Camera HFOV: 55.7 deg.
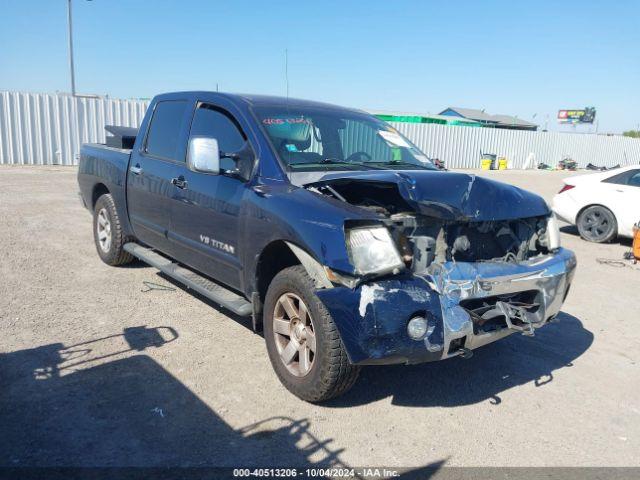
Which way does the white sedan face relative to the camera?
to the viewer's right

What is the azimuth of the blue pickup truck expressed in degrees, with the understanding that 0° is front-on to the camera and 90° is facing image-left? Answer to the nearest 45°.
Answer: approximately 315°

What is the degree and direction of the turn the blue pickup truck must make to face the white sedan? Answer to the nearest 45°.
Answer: approximately 90° to its left
